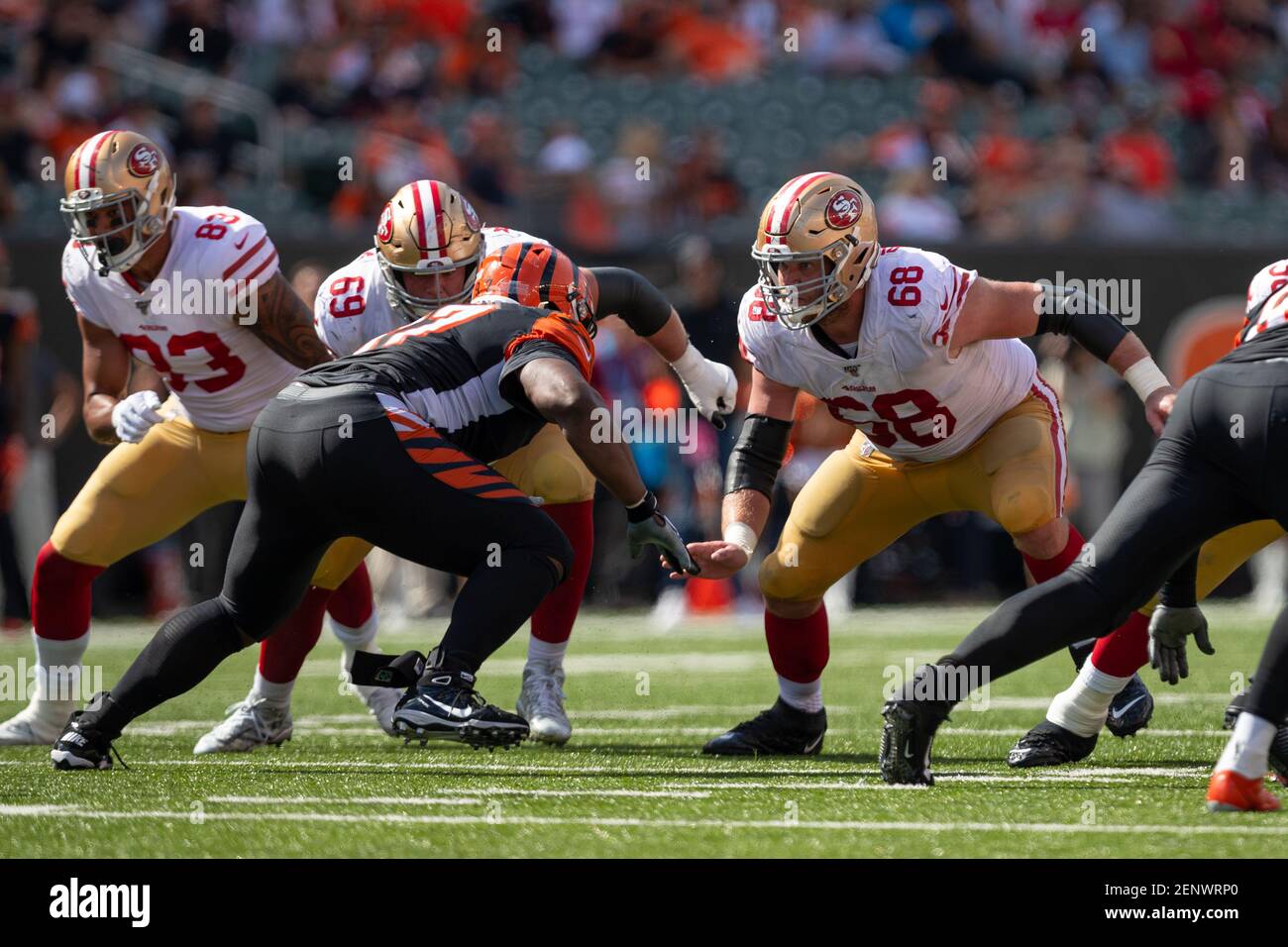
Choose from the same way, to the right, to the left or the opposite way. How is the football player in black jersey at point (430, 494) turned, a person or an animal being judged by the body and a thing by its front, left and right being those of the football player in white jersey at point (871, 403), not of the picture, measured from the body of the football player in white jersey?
the opposite way

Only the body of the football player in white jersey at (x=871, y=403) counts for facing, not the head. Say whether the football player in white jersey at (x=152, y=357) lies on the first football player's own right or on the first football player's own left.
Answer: on the first football player's own right

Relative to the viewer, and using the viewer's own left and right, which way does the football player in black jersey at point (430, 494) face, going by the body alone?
facing away from the viewer and to the right of the viewer

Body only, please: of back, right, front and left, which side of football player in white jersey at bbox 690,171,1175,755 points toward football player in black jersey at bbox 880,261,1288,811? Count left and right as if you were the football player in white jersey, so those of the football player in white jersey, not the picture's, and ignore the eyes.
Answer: left

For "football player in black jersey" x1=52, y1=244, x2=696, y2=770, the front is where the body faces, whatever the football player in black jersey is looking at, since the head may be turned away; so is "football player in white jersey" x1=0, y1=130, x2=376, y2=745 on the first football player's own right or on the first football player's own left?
on the first football player's own left

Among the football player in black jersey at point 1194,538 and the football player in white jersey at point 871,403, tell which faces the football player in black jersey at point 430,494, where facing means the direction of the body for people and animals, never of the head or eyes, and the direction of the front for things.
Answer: the football player in white jersey

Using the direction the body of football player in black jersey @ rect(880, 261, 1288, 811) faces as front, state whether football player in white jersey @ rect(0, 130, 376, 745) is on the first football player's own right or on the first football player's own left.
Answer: on the first football player's own left

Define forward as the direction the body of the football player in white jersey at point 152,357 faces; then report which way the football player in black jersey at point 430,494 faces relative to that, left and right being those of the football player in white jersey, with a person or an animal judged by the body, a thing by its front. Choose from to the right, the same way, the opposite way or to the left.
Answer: the opposite way

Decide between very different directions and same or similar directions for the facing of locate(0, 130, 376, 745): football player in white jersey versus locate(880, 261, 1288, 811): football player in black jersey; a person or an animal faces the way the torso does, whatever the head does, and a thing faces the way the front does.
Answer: very different directions
